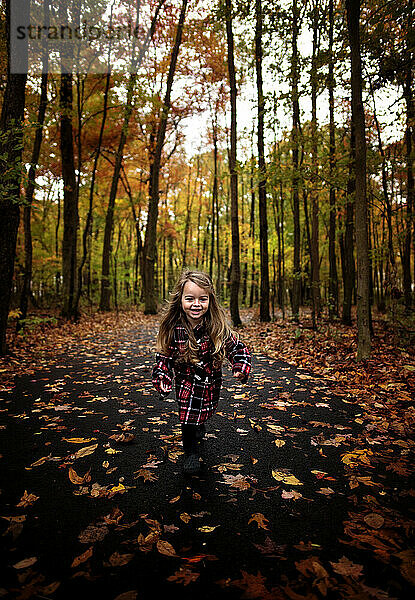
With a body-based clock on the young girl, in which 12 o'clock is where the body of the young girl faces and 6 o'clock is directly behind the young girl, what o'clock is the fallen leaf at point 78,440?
The fallen leaf is roughly at 4 o'clock from the young girl.

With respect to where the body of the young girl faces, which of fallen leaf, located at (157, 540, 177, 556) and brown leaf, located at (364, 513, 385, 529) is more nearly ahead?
the fallen leaf

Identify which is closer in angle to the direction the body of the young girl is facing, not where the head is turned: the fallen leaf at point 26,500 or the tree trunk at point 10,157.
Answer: the fallen leaf

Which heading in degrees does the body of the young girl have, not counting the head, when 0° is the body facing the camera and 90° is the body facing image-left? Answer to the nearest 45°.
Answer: approximately 0°
